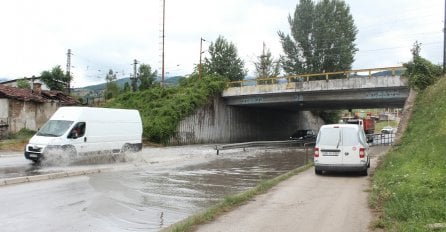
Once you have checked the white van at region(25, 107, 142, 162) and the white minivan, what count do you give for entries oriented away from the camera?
1

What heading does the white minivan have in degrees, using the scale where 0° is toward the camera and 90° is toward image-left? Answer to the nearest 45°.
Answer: approximately 180°

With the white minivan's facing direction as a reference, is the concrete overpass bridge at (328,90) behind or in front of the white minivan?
in front

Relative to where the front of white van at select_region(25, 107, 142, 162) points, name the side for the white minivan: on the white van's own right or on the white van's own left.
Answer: on the white van's own left

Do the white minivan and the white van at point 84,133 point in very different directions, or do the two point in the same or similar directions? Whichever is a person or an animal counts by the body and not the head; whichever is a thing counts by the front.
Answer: very different directions

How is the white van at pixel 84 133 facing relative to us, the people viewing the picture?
facing the viewer and to the left of the viewer

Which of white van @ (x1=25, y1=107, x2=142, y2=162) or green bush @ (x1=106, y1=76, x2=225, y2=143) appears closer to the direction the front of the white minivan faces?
the green bush

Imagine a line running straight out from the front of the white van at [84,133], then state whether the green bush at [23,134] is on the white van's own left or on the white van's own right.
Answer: on the white van's own right

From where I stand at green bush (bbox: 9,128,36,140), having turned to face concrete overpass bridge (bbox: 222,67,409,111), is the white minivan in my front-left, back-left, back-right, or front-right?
front-right

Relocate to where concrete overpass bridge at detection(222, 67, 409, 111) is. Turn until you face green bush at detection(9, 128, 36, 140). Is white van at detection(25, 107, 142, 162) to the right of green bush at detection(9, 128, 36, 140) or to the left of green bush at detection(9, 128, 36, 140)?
left

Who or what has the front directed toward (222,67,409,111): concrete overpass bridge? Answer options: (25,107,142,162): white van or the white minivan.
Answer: the white minivan

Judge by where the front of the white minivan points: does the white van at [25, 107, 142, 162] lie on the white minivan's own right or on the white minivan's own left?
on the white minivan's own left

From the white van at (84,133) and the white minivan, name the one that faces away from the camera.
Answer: the white minivan

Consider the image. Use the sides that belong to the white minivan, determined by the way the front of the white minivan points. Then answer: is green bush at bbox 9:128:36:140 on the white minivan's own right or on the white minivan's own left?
on the white minivan's own left

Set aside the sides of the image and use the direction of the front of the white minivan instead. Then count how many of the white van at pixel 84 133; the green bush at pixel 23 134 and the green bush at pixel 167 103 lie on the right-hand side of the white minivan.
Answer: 0

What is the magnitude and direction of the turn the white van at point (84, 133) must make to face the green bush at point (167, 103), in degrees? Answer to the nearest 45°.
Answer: approximately 135° to its right
